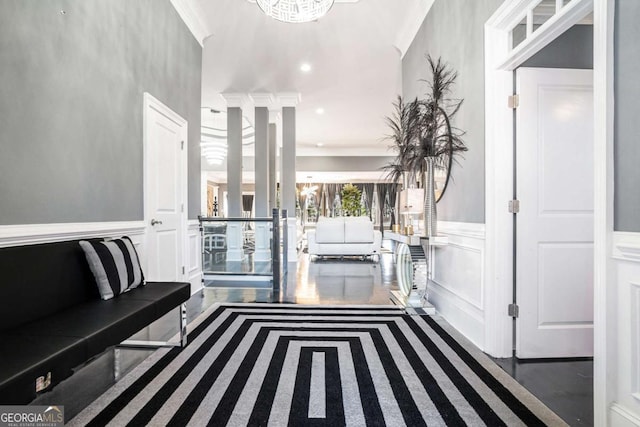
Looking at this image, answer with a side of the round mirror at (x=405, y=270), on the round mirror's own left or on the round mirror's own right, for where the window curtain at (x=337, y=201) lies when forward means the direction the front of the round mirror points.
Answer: on the round mirror's own right

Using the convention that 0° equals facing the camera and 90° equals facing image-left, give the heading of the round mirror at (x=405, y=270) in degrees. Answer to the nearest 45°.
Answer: approximately 90°

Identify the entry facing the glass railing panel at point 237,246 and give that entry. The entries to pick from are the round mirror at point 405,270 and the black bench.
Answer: the round mirror

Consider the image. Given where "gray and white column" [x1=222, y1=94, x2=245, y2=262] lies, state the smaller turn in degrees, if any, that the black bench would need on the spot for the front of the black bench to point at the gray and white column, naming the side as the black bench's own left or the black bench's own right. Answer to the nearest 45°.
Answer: approximately 90° to the black bench's own left

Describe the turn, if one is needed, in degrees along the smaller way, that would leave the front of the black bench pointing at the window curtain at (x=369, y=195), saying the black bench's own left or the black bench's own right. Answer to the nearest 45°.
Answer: approximately 90° to the black bench's own left

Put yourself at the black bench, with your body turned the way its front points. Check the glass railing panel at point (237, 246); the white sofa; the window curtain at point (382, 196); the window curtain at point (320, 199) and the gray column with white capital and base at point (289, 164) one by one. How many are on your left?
5

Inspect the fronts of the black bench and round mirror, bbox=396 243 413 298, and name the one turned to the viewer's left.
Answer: the round mirror

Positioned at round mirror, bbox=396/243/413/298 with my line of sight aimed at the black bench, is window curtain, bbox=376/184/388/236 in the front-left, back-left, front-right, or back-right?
back-right

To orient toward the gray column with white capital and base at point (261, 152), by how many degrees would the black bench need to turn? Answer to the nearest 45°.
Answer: approximately 90° to its left

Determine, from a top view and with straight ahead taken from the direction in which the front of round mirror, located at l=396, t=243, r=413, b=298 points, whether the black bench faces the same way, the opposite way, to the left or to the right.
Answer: the opposite way
